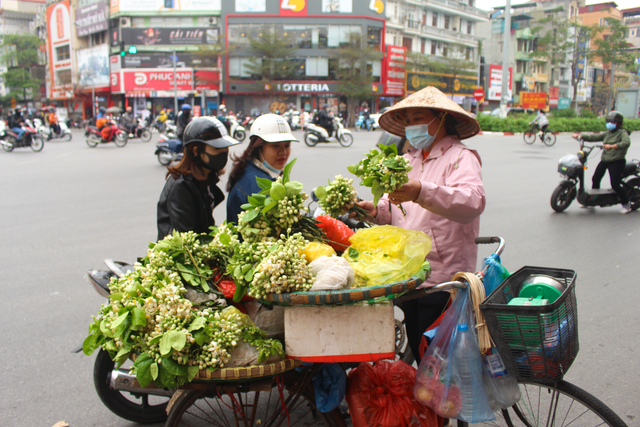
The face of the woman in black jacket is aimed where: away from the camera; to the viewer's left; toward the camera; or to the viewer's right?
to the viewer's right

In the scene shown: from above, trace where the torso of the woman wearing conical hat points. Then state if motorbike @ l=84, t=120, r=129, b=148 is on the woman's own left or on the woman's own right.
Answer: on the woman's own right

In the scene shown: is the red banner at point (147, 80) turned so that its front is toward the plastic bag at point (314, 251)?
yes
